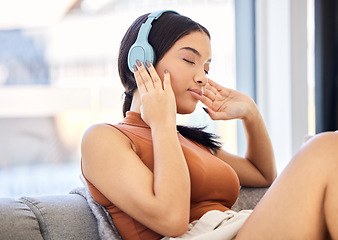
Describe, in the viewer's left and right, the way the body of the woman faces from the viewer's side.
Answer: facing the viewer and to the right of the viewer
